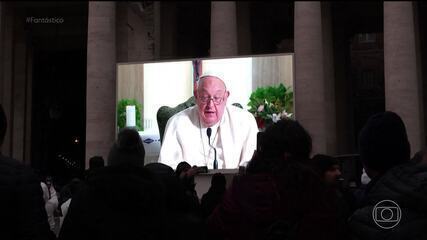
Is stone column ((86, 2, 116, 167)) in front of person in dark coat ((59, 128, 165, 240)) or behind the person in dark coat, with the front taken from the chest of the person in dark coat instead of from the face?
in front

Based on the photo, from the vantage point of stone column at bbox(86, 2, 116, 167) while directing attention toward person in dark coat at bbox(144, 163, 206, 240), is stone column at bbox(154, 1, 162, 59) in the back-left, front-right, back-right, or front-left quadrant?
back-left

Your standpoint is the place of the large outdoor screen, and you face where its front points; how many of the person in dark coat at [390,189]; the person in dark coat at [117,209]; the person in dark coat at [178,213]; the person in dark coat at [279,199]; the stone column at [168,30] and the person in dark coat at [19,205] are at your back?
1

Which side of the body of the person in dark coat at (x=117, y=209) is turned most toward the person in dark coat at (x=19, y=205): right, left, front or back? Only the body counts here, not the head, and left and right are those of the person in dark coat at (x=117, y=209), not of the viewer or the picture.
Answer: left

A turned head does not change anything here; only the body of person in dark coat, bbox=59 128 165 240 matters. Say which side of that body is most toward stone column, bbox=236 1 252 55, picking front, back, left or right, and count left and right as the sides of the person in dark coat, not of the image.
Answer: front

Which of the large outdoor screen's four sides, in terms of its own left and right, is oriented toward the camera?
front

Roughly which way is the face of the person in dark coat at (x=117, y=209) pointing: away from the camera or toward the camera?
away from the camera

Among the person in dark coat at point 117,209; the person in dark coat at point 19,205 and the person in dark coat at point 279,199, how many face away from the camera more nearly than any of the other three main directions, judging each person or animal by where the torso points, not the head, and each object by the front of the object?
3

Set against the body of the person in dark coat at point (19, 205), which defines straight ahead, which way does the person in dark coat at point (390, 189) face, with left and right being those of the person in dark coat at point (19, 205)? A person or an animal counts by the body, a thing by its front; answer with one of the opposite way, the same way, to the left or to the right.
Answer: the same way

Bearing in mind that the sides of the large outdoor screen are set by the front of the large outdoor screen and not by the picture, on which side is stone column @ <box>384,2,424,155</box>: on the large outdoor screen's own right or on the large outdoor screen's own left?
on the large outdoor screen's own left

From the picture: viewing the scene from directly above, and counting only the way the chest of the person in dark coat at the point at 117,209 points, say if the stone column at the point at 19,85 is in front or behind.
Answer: in front

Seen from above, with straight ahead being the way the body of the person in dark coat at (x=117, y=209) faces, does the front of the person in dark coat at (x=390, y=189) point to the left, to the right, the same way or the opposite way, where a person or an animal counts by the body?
the same way

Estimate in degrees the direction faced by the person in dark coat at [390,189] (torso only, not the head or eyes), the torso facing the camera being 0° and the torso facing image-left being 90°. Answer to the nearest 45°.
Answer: approximately 135°

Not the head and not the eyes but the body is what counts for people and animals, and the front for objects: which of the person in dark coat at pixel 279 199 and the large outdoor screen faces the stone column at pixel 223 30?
the person in dark coat

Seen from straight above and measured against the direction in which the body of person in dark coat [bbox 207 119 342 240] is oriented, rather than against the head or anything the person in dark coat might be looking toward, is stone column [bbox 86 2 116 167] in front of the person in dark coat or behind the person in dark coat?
in front

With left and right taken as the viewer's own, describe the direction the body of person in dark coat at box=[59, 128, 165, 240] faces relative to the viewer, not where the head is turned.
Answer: facing away from the viewer

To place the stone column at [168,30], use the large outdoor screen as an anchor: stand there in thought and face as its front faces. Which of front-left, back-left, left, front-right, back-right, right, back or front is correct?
back
